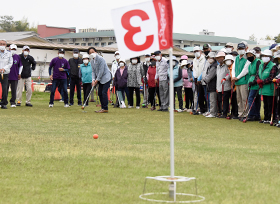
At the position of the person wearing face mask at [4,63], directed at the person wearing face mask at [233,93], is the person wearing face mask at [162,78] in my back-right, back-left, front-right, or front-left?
front-left

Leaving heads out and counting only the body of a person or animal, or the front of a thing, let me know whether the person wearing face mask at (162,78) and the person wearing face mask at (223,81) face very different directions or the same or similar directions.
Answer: same or similar directions

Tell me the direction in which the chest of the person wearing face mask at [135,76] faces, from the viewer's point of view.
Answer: toward the camera

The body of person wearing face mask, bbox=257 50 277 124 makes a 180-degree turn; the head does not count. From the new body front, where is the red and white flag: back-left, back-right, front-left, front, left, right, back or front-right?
back-right

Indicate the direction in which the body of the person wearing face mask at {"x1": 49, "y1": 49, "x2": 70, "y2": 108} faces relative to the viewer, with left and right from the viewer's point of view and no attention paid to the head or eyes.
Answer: facing the viewer

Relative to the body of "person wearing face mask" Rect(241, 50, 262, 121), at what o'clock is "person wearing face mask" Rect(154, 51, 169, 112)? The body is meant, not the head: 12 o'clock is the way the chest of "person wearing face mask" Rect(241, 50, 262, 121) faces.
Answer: "person wearing face mask" Rect(154, 51, 169, 112) is roughly at 3 o'clock from "person wearing face mask" Rect(241, 50, 262, 121).

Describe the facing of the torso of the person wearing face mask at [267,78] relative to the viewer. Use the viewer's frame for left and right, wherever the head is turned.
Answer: facing the viewer and to the left of the viewer

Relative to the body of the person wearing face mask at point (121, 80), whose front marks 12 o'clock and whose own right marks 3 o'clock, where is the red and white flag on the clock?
The red and white flag is roughly at 12 o'clock from the person wearing face mask.

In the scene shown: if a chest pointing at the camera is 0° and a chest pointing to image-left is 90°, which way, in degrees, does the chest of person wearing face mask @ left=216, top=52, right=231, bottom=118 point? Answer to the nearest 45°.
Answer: approximately 45°

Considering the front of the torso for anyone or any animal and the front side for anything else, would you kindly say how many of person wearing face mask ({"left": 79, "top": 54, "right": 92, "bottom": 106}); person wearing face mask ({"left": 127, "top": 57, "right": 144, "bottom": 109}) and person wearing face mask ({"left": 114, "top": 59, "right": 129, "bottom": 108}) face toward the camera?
3

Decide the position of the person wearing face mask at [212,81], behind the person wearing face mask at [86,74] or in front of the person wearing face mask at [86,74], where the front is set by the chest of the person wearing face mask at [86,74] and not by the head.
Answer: in front

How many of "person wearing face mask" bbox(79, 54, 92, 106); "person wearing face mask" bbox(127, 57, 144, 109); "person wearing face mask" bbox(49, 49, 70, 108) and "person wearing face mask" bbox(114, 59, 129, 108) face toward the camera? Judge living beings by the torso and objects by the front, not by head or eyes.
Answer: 4

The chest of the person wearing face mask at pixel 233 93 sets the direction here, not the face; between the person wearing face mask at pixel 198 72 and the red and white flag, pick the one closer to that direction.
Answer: the red and white flag

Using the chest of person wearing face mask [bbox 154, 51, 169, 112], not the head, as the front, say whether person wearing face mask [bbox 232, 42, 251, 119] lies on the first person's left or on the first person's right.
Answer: on the first person's left

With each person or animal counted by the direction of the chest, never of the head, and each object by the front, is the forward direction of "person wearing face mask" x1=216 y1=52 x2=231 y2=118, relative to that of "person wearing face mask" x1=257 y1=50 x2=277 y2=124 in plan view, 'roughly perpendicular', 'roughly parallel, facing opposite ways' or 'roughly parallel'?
roughly parallel

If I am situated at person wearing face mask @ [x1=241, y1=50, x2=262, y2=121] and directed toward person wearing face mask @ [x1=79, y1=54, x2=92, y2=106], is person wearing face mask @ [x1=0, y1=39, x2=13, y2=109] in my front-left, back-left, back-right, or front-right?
front-left

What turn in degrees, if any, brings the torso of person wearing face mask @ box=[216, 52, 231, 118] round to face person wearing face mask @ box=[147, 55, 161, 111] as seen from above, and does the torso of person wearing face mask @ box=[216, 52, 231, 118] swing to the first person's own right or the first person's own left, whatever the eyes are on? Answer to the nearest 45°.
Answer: approximately 90° to the first person's own right

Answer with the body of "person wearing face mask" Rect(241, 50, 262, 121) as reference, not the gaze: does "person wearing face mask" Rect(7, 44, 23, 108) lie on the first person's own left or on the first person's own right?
on the first person's own right
